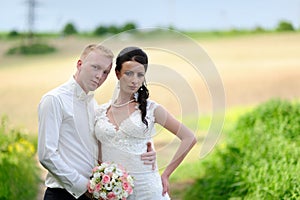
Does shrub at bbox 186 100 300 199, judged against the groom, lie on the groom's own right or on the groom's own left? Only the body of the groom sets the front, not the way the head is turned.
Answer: on the groom's own left

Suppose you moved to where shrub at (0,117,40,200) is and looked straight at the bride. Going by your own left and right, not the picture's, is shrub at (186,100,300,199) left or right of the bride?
left

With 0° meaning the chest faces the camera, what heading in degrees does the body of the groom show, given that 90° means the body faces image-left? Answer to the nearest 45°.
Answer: approximately 315°
